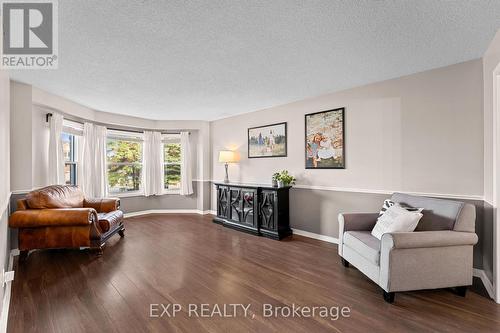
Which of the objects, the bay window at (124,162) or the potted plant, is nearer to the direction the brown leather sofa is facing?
the potted plant

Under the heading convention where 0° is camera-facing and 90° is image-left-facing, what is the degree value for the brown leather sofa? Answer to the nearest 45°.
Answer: approximately 270°

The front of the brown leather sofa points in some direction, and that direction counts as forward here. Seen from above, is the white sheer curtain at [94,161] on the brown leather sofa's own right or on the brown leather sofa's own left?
on the brown leather sofa's own left

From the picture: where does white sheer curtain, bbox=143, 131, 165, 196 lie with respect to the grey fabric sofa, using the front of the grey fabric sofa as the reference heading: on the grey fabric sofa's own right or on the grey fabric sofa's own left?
on the grey fabric sofa's own right

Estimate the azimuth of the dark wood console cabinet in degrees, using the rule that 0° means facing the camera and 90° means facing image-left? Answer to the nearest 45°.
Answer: approximately 45°

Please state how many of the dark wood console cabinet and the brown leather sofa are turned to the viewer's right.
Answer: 1

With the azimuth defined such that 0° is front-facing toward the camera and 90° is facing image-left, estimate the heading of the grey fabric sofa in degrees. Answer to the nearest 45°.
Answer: approximately 45°
